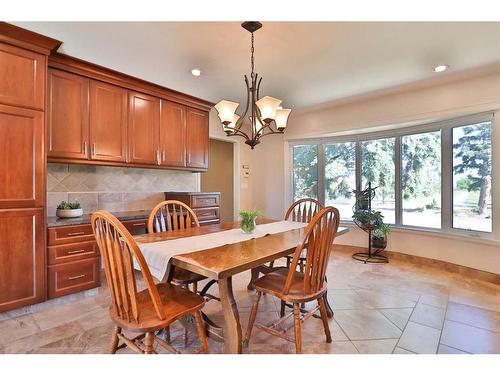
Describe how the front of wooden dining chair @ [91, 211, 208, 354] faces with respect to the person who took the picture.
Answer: facing away from the viewer and to the right of the viewer

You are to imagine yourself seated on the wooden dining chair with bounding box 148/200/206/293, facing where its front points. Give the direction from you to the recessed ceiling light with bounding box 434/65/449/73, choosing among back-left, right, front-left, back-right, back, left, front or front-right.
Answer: front-left

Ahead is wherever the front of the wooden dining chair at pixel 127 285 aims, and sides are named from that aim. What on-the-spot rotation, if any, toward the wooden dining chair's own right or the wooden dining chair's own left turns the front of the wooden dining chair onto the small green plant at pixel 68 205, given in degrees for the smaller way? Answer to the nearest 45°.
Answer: approximately 45° to the wooden dining chair's own left

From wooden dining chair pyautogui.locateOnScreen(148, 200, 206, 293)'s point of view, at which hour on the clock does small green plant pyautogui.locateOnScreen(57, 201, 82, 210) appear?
The small green plant is roughly at 6 o'clock from the wooden dining chair.

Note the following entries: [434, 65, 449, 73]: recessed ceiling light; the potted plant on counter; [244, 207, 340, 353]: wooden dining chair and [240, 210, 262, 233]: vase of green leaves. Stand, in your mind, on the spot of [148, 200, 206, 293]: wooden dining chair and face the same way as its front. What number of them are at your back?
1

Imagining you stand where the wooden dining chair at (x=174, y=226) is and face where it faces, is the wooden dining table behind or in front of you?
in front

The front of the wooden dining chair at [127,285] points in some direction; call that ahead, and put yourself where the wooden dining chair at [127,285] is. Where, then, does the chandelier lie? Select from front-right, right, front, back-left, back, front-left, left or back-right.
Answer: front

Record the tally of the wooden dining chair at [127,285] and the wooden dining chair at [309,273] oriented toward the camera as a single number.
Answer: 0

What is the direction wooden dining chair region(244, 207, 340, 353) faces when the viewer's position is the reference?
facing away from the viewer and to the left of the viewer

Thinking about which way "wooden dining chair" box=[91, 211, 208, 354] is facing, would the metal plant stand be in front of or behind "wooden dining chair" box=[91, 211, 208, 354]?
in front

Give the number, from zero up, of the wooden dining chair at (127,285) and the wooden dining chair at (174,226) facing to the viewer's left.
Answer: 0

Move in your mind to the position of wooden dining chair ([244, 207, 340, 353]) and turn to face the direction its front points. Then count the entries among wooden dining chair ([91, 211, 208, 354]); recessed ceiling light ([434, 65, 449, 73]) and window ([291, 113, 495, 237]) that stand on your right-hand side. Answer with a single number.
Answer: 2
